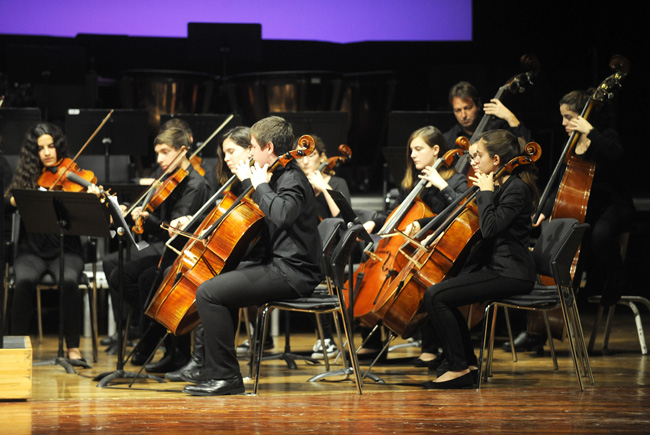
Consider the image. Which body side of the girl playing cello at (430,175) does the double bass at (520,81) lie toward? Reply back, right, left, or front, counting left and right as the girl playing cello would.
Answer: back

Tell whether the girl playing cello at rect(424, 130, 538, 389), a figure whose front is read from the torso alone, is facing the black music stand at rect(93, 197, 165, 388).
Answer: yes

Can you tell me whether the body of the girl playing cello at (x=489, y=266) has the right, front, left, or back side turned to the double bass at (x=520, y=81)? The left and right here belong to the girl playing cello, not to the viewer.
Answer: right

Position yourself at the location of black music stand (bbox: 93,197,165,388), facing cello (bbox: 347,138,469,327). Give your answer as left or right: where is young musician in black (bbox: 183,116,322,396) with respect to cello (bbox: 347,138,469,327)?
right

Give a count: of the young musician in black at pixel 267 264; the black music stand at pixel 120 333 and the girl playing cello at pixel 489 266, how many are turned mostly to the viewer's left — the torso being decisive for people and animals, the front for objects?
2

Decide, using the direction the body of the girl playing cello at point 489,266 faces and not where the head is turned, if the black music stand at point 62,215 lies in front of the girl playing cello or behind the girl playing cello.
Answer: in front

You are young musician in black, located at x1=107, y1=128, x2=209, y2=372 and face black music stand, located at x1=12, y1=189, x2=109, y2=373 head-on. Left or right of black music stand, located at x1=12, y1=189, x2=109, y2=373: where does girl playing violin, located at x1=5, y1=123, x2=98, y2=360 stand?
right

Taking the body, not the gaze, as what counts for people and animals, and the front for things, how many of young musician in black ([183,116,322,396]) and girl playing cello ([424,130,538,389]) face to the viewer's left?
2

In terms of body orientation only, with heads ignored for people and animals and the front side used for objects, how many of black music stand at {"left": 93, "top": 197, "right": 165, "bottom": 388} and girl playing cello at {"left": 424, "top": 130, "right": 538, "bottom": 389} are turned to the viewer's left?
1

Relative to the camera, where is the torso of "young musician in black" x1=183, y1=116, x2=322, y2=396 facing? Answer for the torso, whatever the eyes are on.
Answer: to the viewer's left

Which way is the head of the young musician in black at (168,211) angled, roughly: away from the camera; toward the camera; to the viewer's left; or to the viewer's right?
to the viewer's left

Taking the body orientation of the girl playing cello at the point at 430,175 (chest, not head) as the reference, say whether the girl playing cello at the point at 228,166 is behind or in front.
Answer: in front
